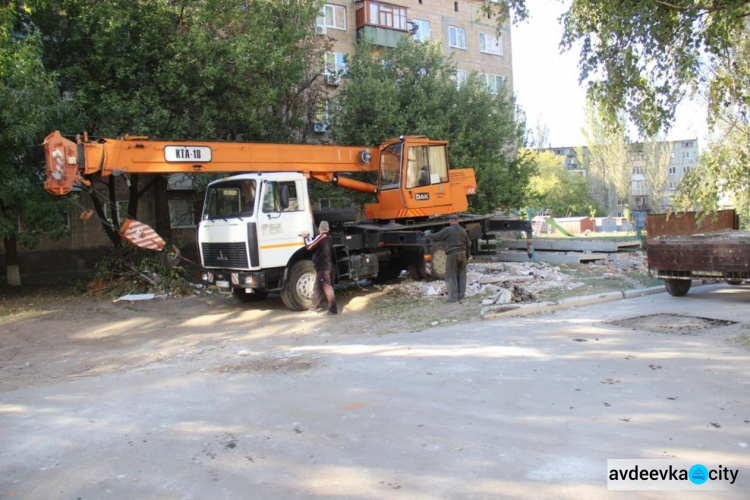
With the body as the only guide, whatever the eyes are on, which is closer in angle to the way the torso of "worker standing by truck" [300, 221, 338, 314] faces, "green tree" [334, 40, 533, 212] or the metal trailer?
the green tree

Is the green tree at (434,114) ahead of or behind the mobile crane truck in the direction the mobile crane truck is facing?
behind

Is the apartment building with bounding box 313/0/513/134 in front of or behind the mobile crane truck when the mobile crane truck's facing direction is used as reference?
behind

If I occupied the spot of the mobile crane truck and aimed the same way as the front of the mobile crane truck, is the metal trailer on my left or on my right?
on my left

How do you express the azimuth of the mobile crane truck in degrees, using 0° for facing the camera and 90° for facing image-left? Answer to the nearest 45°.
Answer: approximately 45°

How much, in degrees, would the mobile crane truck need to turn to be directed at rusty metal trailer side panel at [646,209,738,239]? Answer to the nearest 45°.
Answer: approximately 135° to its left

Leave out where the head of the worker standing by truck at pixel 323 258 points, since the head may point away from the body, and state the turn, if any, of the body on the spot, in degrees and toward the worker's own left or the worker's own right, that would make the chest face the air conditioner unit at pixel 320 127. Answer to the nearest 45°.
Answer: approximately 45° to the worker's own right
